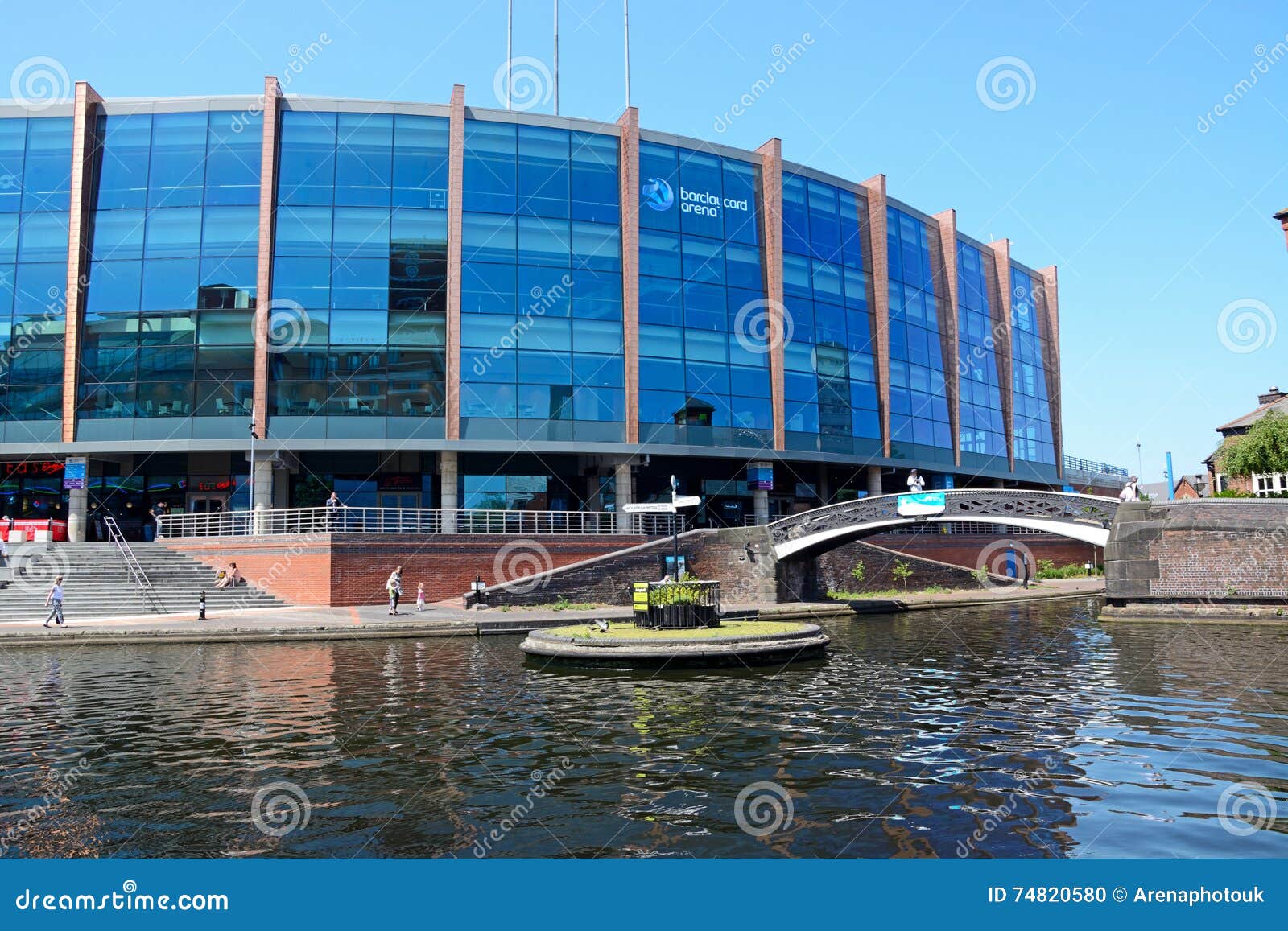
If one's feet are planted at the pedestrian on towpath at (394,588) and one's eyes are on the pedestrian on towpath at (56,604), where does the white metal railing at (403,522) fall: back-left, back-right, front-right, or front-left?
back-right

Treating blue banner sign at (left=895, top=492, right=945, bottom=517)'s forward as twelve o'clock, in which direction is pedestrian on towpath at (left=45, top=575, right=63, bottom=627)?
The pedestrian on towpath is roughly at 2 o'clock from the blue banner sign.

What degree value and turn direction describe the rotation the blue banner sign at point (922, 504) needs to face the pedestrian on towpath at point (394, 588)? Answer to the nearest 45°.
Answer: approximately 45° to its right

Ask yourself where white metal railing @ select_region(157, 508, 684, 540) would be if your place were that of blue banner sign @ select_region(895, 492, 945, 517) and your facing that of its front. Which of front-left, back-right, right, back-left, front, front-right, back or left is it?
right
